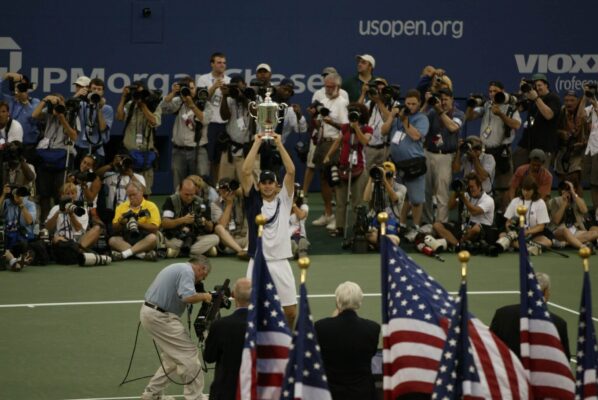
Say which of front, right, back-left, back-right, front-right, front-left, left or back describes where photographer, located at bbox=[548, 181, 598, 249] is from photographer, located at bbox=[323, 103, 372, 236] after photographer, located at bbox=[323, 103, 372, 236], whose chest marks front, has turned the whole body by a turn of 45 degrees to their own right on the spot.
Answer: back

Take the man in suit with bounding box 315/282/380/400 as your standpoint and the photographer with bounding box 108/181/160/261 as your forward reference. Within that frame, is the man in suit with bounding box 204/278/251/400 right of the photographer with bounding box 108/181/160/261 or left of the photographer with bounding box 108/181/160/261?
left

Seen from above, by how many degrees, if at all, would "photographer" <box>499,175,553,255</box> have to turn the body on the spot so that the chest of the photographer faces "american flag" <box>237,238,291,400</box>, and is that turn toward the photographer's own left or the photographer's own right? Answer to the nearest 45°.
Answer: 0° — they already face it

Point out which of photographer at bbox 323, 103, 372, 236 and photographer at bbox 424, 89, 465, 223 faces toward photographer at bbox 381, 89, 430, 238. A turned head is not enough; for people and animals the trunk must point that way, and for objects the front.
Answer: photographer at bbox 424, 89, 465, 223

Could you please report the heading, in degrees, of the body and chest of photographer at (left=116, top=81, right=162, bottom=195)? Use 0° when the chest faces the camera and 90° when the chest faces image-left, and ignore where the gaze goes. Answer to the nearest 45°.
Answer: approximately 0°

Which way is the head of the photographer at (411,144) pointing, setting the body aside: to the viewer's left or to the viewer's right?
to the viewer's left

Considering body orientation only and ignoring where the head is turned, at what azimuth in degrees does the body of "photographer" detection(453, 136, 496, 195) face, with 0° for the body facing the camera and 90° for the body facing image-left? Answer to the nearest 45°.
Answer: approximately 45°

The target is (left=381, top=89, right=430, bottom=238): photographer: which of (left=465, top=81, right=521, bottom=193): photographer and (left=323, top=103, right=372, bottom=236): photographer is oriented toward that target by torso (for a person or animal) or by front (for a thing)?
(left=465, top=81, right=521, bottom=193): photographer
